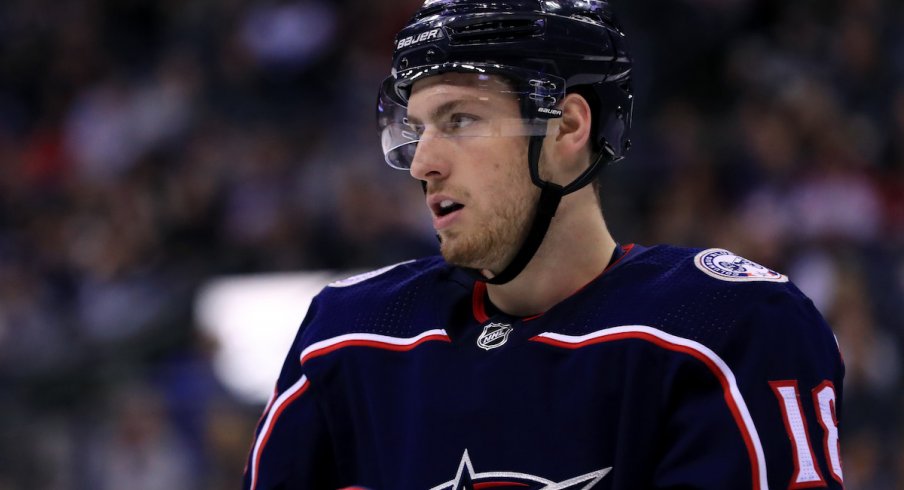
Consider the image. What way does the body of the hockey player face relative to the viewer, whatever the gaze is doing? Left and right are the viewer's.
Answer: facing the viewer and to the left of the viewer

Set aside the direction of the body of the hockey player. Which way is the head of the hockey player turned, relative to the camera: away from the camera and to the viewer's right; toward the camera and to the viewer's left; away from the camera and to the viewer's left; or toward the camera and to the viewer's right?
toward the camera and to the viewer's left
